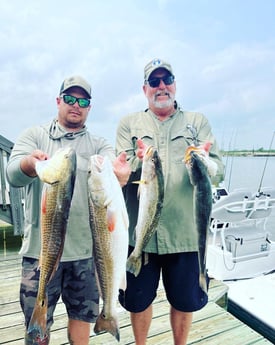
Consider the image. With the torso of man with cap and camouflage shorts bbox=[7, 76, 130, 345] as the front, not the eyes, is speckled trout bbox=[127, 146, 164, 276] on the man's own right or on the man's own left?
on the man's own left

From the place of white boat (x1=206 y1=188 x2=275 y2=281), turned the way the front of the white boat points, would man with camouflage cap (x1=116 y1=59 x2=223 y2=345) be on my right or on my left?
on my left

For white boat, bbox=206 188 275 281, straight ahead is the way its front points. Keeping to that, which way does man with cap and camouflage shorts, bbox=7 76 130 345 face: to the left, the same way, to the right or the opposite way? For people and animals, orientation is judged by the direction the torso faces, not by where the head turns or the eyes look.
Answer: the opposite way

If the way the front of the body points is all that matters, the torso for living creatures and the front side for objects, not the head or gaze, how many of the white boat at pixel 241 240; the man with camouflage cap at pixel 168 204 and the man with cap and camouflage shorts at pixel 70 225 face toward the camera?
2

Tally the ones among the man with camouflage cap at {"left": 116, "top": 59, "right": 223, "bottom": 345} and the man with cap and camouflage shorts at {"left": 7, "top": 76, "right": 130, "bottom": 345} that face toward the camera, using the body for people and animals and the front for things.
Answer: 2

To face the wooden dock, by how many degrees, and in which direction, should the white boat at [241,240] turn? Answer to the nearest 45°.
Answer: approximately 135° to its left

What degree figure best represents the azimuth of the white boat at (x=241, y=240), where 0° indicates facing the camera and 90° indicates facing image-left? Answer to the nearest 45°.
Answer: approximately 135°

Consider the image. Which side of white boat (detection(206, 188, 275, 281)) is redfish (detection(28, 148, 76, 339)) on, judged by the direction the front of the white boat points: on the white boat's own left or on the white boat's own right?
on the white boat's own left

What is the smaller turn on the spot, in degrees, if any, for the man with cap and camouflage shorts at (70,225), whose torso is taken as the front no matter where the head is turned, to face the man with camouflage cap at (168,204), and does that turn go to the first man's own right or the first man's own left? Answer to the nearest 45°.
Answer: approximately 90° to the first man's own left

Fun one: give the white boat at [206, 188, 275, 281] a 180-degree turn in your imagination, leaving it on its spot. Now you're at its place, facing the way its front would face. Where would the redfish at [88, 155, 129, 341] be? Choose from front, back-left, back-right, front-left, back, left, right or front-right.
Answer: front-right

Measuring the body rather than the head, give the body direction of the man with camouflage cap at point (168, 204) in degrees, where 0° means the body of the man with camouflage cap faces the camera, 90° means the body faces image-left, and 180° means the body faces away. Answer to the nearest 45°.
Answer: approximately 0°
